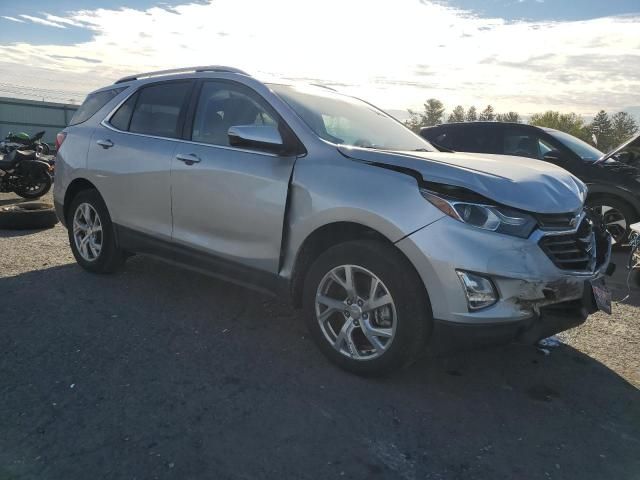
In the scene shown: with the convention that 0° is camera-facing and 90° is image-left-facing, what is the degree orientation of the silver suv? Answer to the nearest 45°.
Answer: approximately 315°

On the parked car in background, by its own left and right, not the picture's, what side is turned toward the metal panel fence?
back

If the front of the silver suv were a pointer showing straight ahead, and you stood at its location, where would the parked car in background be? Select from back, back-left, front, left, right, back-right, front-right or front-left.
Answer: left

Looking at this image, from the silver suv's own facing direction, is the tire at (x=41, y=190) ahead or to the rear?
to the rear

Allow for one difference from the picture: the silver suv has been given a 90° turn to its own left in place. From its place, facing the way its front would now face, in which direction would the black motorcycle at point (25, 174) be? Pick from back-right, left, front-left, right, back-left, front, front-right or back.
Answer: left

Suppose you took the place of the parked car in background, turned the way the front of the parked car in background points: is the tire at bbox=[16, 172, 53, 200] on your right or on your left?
on your right

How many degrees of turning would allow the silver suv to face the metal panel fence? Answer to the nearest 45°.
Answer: approximately 180°

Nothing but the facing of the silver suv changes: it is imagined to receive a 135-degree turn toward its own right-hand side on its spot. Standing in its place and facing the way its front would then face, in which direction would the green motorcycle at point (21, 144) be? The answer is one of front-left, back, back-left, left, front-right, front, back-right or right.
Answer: front-right

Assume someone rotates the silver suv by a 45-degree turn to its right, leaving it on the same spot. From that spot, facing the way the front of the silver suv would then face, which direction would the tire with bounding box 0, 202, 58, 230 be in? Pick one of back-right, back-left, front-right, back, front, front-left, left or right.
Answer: back-right

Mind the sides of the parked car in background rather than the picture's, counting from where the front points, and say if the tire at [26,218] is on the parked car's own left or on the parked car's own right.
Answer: on the parked car's own right

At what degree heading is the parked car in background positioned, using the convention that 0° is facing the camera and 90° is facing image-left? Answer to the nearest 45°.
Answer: approximately 315°
